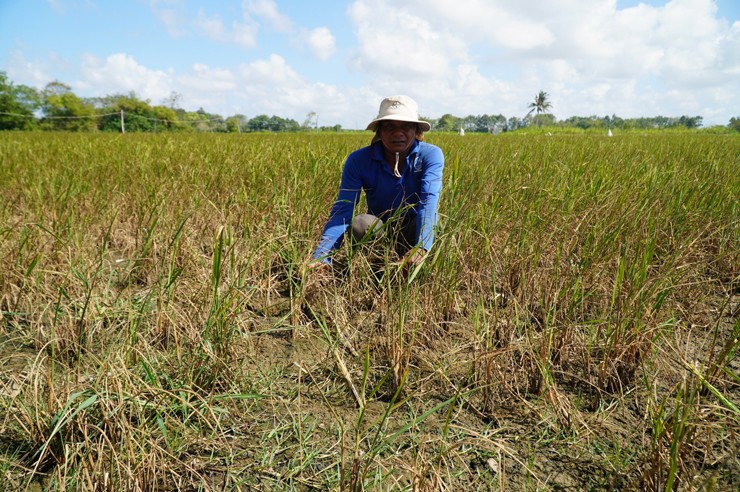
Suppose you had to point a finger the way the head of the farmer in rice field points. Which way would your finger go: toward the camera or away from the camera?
toward the camera

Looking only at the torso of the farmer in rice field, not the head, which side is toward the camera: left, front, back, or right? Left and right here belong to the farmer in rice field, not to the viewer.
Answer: front

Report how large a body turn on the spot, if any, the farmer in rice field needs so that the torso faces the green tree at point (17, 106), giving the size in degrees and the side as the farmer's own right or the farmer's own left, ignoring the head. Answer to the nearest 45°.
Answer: approximately 135° to the farmer's own right

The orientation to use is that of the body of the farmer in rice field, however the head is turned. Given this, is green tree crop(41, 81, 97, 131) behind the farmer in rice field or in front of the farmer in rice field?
behind
